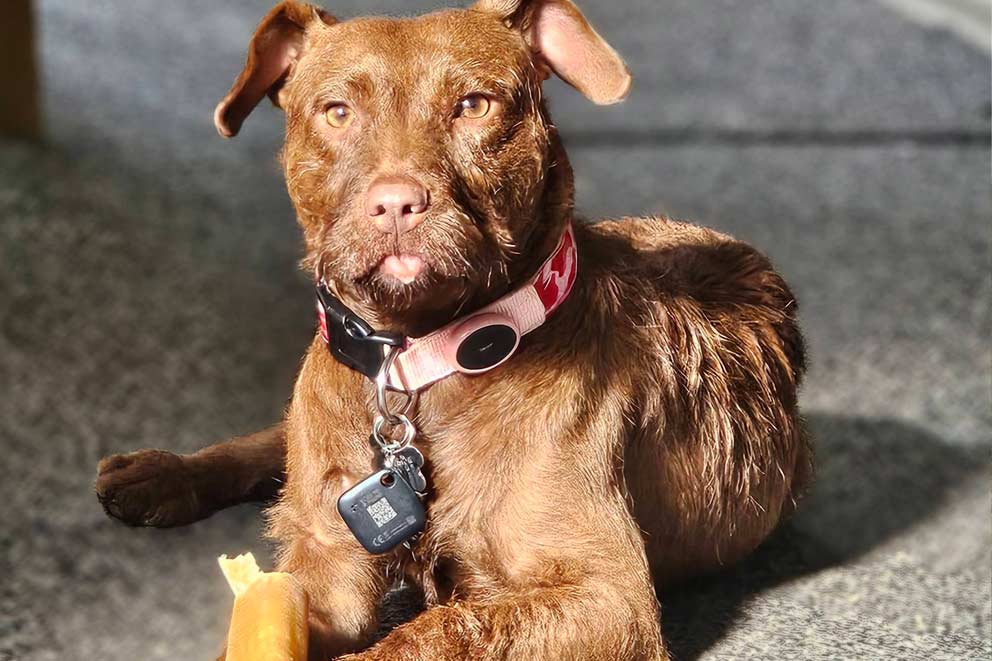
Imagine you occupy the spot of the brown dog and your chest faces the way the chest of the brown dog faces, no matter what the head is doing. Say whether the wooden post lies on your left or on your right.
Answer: on your right

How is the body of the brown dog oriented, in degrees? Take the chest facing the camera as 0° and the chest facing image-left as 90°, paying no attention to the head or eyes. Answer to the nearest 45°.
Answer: approximately 45°
